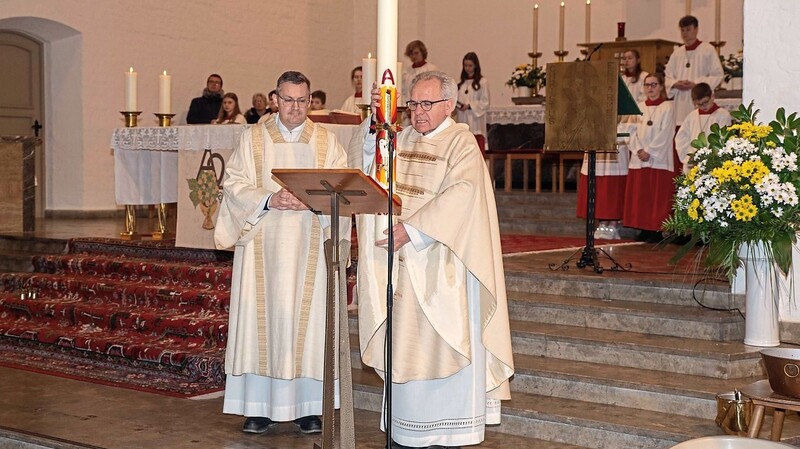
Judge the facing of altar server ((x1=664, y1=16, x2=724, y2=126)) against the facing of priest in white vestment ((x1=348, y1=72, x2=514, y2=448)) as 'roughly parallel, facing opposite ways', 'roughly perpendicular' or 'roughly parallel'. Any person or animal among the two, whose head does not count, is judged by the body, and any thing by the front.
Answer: roughly parallel

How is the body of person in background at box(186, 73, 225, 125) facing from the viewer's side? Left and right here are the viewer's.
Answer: facing the viewer and to the right of the viewer

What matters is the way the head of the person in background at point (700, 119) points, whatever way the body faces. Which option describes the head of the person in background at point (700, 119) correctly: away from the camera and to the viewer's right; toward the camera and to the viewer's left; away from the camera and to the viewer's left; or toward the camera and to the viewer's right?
toward the camera and to the viewer's left

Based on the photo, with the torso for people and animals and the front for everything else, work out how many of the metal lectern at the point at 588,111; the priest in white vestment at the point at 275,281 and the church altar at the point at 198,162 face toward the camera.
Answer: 3

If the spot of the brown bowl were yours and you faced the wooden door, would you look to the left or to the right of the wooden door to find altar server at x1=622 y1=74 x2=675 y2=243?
right

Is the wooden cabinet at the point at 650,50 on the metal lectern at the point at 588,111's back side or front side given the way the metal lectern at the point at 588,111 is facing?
on the back side

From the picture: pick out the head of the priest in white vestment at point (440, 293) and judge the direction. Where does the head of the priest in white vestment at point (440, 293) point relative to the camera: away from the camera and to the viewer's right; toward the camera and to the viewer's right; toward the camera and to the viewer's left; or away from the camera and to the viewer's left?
toward the camera and to the viewer's left

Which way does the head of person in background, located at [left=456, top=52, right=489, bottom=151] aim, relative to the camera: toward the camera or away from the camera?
toward the camera

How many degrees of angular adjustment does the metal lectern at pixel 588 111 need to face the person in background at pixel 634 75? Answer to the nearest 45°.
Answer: approximately 180°

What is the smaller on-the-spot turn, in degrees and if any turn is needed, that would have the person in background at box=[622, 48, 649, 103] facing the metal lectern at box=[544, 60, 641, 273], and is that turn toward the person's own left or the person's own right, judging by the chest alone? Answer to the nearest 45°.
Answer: approximately 45° to the person's own left

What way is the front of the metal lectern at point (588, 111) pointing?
toward the camera

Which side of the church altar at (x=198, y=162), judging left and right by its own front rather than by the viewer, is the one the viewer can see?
front
